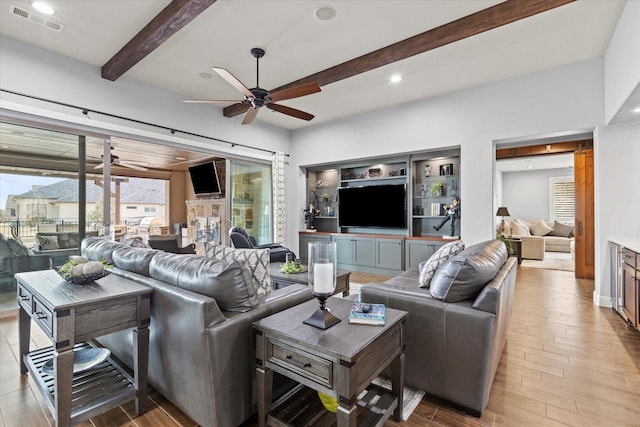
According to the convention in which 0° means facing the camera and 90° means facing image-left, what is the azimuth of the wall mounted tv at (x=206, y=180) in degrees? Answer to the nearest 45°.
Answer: approximately 45°

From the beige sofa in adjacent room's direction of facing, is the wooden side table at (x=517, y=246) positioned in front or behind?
in front

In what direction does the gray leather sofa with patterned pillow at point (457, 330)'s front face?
to the viewer's left

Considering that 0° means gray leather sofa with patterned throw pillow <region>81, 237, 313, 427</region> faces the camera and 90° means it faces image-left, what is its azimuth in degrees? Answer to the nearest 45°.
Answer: approximately 225°

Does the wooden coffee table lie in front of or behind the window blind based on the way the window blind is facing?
in front

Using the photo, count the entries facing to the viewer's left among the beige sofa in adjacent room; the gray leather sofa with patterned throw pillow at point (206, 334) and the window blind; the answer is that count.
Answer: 0

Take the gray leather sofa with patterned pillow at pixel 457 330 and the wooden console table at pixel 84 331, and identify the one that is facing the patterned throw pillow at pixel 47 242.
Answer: the gray leather sofa with patterned pillow

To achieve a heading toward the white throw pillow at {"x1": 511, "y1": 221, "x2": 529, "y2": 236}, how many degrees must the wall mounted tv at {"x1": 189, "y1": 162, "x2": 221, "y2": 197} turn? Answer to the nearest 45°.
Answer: approximately 135° to its left

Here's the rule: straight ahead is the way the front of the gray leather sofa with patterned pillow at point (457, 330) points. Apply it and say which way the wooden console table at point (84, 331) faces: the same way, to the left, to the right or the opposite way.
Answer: to the left

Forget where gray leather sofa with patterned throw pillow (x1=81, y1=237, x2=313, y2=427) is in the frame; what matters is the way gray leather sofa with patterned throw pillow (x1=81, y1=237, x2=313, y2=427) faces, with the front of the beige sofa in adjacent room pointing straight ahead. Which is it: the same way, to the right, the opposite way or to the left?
the opposite way

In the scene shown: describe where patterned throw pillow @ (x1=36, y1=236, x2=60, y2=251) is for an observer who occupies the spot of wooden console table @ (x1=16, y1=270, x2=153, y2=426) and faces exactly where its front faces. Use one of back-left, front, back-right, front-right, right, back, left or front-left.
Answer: back-right

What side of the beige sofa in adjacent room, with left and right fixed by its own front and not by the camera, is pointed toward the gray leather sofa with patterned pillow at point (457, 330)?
front

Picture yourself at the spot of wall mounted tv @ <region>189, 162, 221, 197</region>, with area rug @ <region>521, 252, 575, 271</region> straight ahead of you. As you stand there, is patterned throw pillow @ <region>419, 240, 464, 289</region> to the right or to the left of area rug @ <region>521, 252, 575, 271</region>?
right

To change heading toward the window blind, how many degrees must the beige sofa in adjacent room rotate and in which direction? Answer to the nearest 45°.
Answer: approximately 180°

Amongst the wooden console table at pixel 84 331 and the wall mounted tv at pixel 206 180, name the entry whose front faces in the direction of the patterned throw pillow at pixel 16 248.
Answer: the wall mounted tv

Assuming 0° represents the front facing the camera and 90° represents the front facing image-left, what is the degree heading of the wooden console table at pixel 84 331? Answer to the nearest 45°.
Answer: approximately 45°

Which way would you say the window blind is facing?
toward the camera

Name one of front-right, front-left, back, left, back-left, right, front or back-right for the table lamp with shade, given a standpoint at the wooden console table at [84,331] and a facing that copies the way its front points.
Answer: back-left

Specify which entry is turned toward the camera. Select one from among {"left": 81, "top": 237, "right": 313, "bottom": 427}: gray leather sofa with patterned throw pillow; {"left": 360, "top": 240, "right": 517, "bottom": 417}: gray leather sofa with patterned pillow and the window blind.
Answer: the window blind

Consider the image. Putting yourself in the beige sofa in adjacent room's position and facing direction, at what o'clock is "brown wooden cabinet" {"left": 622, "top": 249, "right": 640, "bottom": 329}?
The brown wooden cabinet is roughly at 12 o'clock from the beige sofa in adjacent room.
